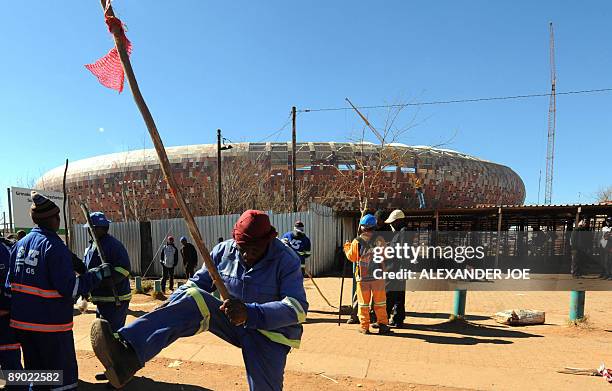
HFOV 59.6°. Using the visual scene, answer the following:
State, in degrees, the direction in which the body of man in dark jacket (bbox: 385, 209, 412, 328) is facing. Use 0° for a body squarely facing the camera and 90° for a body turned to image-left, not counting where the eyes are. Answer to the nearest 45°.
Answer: approximately 90°

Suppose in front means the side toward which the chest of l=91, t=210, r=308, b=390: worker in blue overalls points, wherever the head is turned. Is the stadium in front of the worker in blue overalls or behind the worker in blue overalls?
behind

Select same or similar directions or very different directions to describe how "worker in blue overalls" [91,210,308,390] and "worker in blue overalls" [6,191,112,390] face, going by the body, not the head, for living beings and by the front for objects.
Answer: very different directions

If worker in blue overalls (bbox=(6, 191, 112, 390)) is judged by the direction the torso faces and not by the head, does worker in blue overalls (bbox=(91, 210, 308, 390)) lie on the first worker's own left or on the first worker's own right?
on the first worker's own right

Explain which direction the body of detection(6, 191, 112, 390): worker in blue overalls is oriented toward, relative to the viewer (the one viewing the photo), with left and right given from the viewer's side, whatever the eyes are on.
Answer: facing away from the viewer and to the right of the viewer

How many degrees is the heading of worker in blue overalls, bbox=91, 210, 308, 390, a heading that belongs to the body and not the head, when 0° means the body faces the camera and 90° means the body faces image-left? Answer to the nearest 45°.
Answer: approximately 45°

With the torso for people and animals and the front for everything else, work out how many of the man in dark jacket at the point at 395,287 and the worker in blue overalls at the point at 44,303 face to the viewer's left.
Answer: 1

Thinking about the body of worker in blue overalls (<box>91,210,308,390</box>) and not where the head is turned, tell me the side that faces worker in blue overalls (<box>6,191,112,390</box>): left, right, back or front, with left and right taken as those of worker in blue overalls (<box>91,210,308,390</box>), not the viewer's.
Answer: right

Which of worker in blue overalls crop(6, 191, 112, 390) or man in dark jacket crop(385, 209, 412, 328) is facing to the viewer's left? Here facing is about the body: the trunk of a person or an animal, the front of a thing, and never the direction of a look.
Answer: the man in dark jacket

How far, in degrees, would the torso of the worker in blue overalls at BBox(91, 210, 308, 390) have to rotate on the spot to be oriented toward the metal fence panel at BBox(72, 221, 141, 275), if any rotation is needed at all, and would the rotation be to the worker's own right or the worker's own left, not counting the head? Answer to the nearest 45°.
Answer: approximately 135° to the worker's own right
